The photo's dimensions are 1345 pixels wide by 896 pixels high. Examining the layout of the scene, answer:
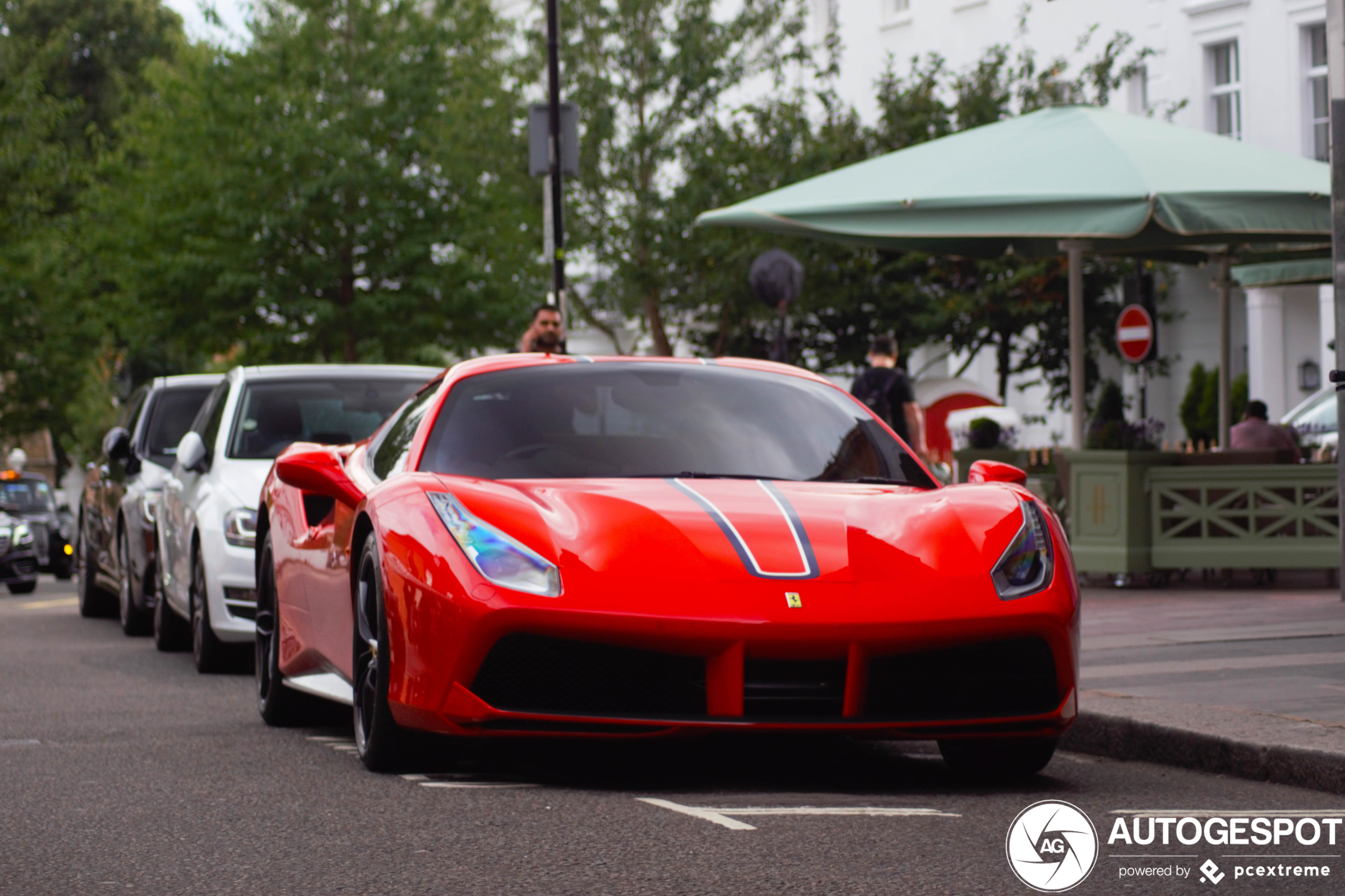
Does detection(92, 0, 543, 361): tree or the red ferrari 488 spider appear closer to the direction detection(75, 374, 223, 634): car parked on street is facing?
the red ferrari 488 spider

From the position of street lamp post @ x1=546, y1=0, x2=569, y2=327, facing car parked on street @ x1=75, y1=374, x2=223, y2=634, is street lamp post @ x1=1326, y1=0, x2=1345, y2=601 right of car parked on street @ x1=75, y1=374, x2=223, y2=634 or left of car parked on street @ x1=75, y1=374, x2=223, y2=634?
left

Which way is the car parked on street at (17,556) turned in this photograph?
toward the camera

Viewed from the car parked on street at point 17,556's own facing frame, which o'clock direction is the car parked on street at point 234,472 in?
the car parked on street at point 234,472 is roughly at 12 o'clock from the car parked on street at point 17,556.

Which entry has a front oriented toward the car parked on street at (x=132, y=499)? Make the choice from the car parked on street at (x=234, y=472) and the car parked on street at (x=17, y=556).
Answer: the car parked on street at (x=17, y=556)

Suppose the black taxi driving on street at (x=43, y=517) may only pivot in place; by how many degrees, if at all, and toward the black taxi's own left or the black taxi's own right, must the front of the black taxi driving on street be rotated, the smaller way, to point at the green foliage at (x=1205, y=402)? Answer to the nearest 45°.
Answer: approximately 45° to the black taxi's own left

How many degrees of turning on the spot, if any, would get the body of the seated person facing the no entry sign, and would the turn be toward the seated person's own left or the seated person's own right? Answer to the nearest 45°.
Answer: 0° — they already face it

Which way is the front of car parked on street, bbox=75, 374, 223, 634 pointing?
toward the camera

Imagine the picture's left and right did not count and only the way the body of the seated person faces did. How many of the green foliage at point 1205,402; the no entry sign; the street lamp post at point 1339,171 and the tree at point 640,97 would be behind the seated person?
1

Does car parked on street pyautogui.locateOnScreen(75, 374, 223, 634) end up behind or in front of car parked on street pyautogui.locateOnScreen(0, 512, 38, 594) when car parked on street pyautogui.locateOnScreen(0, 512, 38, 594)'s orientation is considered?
in front

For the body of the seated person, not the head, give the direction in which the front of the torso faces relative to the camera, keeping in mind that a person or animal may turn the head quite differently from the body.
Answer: away from the camera

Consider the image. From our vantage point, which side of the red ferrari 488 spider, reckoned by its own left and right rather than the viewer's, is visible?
front

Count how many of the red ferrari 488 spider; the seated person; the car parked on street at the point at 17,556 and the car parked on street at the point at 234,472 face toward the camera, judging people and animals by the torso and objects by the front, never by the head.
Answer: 3
